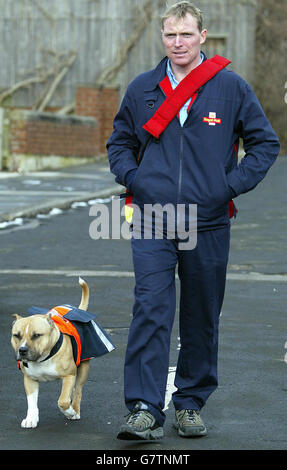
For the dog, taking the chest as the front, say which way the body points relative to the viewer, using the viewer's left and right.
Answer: facing the viewer and to the left of the viewer

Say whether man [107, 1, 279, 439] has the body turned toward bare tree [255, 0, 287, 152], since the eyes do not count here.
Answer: no

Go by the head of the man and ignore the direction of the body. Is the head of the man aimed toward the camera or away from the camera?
toward the camera

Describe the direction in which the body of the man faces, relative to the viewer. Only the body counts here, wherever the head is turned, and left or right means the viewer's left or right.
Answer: facing the viewer

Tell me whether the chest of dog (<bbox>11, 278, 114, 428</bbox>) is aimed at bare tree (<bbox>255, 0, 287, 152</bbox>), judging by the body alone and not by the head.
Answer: no

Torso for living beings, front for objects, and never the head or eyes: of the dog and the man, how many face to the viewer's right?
0
